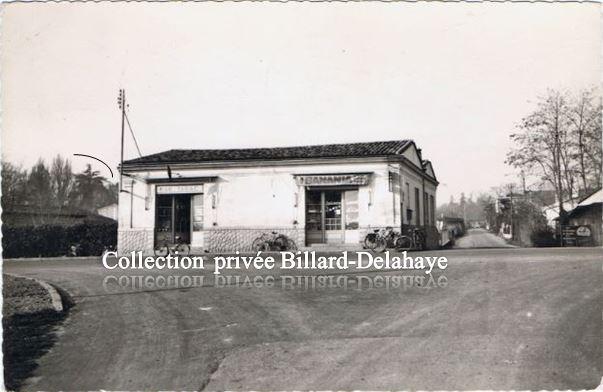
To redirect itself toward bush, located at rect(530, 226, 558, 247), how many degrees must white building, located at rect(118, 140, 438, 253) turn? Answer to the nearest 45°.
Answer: approximately 135° to its left

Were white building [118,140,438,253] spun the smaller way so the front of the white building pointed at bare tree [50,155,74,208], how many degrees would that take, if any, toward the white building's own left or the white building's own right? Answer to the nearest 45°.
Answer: approximately 90° to the white building's own right

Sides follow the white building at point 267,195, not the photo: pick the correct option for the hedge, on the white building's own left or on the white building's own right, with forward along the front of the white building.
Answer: on the white building's own right

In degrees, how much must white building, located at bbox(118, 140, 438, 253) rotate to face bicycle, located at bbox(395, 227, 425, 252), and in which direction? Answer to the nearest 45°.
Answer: approximately 90° to its left

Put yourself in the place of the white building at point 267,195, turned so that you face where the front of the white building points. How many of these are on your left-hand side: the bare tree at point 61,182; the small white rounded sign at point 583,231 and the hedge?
1

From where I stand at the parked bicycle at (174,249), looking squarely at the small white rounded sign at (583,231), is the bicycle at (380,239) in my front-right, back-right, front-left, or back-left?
front-right

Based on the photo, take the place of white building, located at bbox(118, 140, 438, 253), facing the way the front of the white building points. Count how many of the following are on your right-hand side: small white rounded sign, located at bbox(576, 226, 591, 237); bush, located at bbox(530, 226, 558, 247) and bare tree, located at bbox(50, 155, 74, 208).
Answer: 1

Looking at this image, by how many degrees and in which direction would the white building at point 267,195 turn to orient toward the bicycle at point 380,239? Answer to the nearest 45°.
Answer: approximately 45° to its left

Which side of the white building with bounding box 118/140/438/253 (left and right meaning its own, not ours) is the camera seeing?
front

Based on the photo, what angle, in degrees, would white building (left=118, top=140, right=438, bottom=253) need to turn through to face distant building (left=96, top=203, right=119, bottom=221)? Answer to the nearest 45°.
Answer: approximately 135° to its right

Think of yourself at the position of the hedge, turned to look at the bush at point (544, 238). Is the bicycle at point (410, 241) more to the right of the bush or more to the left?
right
